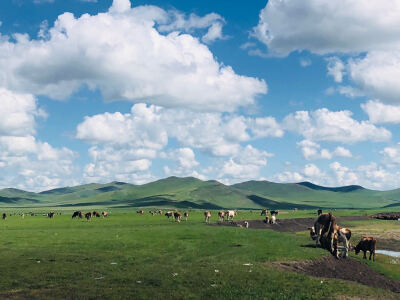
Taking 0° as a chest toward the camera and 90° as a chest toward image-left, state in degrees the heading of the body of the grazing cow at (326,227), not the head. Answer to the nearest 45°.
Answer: approximately 45°

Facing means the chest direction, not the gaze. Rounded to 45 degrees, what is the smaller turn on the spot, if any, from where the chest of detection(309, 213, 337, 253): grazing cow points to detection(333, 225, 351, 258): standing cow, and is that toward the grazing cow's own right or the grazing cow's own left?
approximately 90° to the grazing cow's own left
